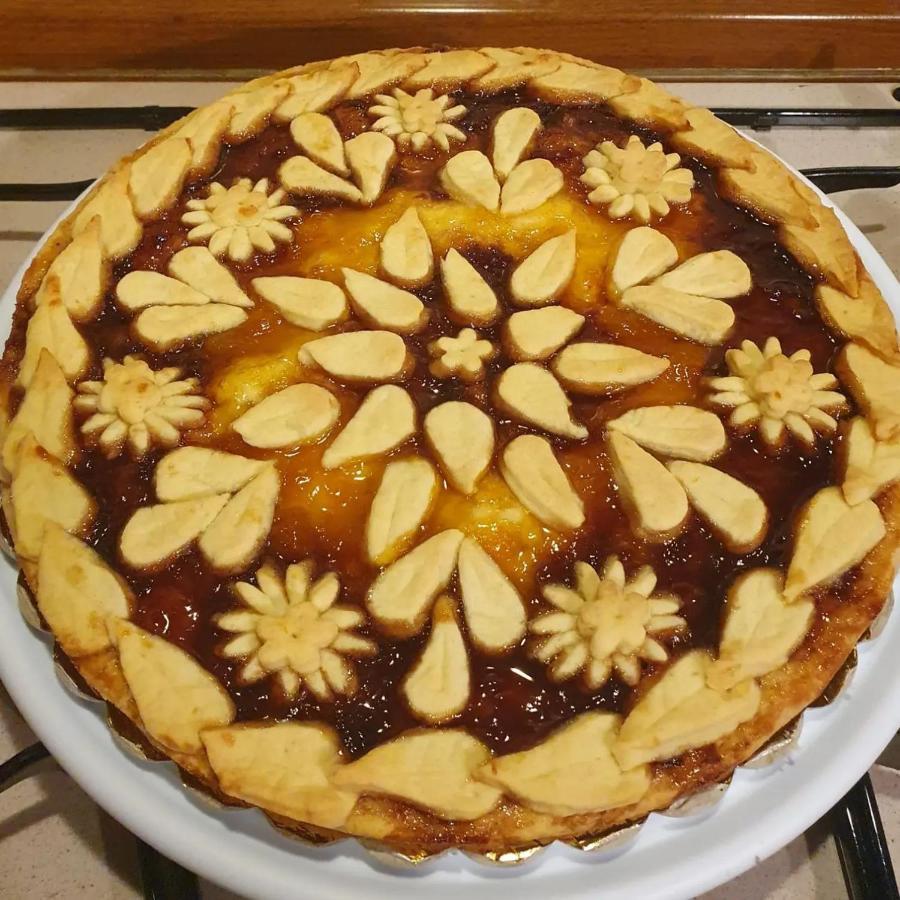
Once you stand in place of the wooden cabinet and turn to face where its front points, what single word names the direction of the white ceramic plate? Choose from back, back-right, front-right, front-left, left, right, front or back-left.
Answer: front

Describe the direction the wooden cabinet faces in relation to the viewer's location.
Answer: facing the viewer

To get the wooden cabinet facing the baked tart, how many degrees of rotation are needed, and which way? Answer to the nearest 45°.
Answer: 0° — it already faces it
